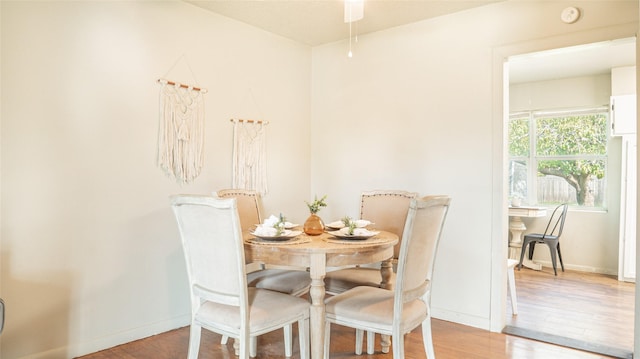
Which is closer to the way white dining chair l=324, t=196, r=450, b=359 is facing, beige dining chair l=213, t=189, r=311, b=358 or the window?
the beige dining chair

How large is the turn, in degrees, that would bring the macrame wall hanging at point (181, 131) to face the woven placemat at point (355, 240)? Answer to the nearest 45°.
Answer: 0° — it already faces it

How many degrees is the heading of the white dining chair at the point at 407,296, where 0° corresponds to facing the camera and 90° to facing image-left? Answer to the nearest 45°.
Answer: approximately 135°

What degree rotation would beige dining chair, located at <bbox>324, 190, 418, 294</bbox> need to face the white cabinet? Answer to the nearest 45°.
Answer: approximately 180°

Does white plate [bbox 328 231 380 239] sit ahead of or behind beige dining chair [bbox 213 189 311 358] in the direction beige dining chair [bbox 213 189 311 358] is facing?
ahead

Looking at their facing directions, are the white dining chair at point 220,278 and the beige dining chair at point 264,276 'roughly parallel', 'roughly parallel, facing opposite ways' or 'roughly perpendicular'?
roughly perpendicular

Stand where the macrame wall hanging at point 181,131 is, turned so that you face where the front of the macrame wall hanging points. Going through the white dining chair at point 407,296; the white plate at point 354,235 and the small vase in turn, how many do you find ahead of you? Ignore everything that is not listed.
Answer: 3

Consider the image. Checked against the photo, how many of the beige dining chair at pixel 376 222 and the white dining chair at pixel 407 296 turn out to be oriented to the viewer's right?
0

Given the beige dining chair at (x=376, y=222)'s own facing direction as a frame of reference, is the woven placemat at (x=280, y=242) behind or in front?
in front

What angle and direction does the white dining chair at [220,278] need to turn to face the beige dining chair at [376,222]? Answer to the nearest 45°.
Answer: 0° — it already faces it

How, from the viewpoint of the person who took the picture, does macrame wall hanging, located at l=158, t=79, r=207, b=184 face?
facing the viewer and to the right of the viewer

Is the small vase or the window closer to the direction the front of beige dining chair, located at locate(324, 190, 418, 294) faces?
the small vase

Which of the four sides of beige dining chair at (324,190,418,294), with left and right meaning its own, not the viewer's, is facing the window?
back

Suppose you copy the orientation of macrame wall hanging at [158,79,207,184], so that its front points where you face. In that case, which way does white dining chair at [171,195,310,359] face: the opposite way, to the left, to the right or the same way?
to the left

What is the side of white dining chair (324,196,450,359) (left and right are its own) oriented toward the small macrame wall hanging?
front
